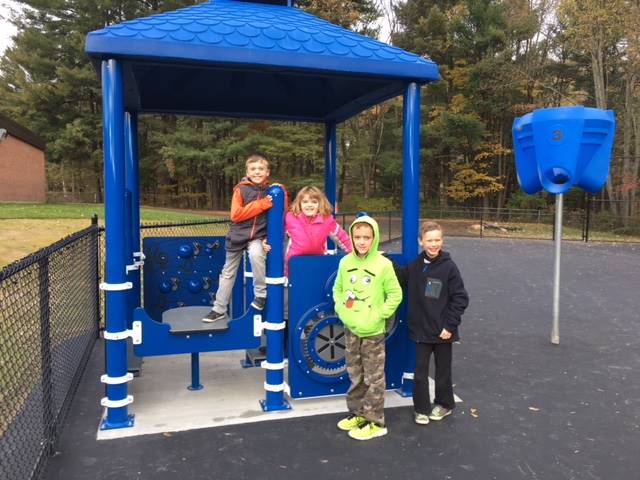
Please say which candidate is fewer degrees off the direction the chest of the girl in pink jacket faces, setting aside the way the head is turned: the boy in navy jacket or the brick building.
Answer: the boy in navy jacket

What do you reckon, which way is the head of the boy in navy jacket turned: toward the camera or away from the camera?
toward the camera

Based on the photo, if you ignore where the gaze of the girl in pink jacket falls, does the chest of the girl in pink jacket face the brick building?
no

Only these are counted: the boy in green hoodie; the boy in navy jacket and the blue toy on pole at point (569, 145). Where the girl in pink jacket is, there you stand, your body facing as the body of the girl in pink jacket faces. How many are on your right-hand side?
0

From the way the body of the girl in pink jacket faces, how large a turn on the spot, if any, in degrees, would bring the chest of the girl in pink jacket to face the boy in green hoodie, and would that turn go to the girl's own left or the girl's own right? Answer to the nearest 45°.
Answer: approximately 45° to the girl's own left

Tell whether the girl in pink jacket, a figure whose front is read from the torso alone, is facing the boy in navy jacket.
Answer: no

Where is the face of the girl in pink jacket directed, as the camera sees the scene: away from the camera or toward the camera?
toward the camera

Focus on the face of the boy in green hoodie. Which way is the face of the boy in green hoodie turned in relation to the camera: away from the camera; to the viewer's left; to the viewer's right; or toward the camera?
toward the camera

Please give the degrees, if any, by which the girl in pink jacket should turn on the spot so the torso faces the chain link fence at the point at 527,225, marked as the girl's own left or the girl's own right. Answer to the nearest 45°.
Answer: approximately 135° to the girl's own left

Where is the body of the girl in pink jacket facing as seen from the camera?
toward the camera

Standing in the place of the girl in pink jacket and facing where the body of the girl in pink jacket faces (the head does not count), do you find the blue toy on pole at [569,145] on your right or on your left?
on your left

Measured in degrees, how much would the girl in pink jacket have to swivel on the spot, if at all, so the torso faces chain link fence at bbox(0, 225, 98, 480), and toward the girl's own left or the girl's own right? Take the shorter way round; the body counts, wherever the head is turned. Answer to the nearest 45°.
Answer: approximately 45° to the girl's own right

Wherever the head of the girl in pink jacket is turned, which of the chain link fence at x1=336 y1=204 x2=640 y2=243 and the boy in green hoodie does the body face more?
the boy in green hoodie

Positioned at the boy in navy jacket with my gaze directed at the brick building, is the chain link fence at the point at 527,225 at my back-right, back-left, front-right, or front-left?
front-right

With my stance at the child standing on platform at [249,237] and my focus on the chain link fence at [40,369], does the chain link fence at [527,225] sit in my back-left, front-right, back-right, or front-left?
back-right
